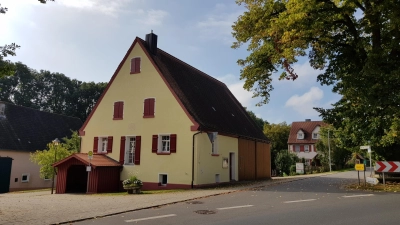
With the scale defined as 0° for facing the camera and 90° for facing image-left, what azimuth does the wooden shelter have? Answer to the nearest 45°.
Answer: approximately 45°

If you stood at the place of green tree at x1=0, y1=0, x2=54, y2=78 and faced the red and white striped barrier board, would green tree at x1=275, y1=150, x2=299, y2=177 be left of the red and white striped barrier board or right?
left

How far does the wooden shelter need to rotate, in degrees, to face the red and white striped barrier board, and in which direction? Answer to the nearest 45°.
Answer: approximately 90° to its left

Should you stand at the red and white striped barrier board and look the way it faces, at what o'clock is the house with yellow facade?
The house with yellow facade is roughly at 3 o'clock from the red and white striped barrier board.

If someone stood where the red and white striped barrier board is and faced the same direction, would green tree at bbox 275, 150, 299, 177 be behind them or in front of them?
behind

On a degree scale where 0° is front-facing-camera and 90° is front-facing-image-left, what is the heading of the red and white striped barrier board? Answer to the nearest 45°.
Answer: approximately 0°

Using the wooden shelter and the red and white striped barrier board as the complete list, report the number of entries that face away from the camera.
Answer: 0

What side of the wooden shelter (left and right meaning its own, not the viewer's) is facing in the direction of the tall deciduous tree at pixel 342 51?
left
